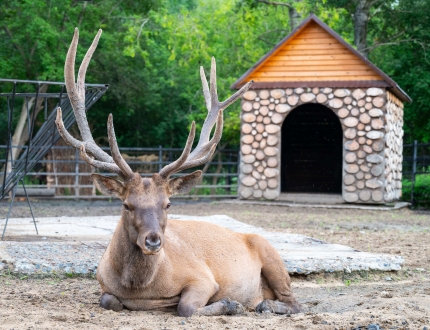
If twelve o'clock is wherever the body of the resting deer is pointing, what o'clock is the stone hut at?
The stone hut is roughly at 5 o'clock from the resting deer.

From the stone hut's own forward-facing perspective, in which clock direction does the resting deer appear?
The resting deer is roughly at 12 o'clock from the stone hut.

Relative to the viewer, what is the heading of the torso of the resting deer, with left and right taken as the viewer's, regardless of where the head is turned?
facing the viewer and to the left of the viewer

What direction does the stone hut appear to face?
toward the camera

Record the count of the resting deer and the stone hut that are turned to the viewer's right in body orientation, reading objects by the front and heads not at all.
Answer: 0
